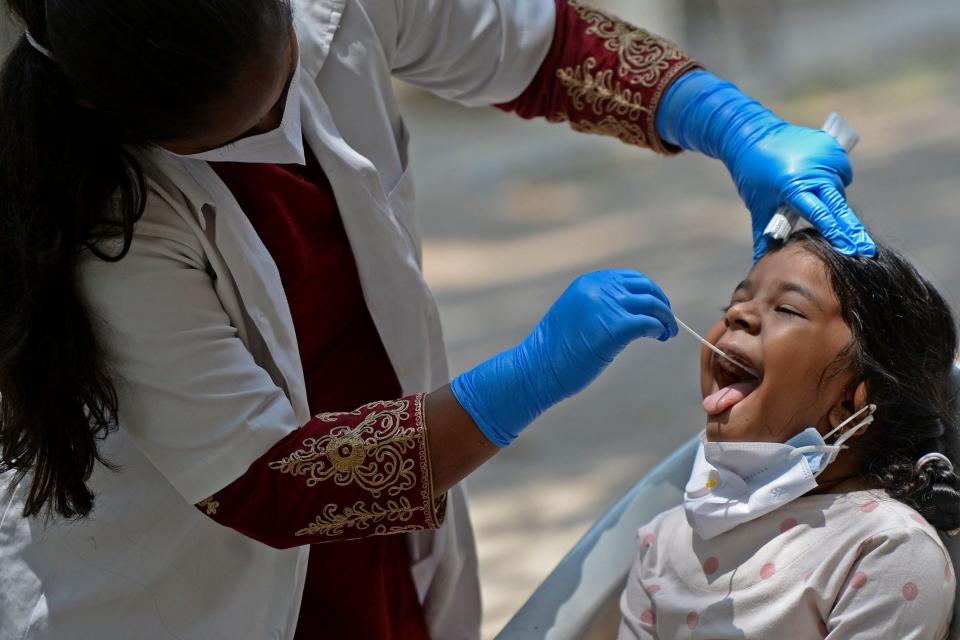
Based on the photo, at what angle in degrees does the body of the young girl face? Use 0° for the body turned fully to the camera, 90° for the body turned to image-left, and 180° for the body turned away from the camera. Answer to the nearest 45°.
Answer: approximately 45°

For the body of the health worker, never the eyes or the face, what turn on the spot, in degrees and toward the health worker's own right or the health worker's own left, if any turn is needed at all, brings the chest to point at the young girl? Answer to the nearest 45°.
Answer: approximately 45° to the health worker's own left

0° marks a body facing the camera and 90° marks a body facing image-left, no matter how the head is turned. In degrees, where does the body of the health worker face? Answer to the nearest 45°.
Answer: approximately 315°

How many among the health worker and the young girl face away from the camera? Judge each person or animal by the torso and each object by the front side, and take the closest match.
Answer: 0
